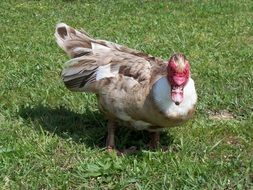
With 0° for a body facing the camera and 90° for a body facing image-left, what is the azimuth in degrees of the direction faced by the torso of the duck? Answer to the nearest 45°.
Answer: approximately 315°
